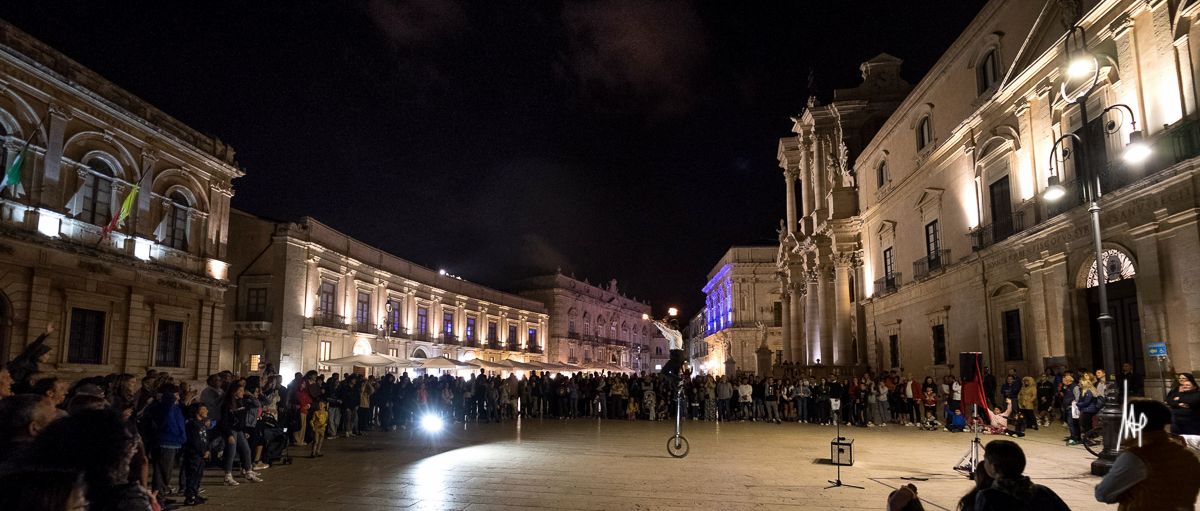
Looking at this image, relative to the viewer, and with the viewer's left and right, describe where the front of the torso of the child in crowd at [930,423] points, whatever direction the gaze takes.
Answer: facing the viewer

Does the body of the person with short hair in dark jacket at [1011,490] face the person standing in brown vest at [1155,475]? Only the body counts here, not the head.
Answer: no

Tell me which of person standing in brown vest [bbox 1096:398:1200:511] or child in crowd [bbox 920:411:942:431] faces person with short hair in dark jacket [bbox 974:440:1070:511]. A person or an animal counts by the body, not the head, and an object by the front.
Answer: the child in crowd

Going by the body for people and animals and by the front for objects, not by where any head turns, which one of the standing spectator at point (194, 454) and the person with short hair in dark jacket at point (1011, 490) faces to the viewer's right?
the standing spectator

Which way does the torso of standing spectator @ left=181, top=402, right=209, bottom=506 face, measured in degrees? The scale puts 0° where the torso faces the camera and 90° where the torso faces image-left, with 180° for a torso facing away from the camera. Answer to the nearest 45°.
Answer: approximately 270°

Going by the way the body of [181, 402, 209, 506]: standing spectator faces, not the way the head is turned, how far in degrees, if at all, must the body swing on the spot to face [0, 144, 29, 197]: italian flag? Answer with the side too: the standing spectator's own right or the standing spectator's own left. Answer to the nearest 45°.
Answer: approximately 90° to the standing spectator's own left

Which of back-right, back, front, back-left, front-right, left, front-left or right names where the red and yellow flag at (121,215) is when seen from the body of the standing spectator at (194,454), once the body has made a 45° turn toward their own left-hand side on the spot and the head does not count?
front-left

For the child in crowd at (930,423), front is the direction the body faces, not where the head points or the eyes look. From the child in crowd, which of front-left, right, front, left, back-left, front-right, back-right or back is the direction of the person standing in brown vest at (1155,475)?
front

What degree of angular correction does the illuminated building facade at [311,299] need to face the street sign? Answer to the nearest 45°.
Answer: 0° — it already faces it

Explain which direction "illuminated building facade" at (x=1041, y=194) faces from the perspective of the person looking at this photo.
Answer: facing the viewer and to the left of the viewer

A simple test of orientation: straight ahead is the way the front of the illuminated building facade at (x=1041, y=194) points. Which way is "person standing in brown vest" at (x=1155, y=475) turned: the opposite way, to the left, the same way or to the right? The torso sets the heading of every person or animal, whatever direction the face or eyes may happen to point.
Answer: to the right

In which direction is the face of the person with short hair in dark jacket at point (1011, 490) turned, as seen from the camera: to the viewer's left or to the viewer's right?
to the viewer's left

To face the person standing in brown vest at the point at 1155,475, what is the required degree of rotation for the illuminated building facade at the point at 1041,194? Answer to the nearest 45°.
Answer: approximately 45° to its left

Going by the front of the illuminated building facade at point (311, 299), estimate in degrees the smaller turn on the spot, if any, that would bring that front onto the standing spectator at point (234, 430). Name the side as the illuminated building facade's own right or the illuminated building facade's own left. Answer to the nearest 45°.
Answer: approximately 45° to the illuminated building facade's own right

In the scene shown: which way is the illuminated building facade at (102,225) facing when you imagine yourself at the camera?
facing the viewer and to the right of the viewer

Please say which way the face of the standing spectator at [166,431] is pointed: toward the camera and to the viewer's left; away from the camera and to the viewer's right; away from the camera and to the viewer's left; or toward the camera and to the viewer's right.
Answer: away from the camera and to the viewer's right

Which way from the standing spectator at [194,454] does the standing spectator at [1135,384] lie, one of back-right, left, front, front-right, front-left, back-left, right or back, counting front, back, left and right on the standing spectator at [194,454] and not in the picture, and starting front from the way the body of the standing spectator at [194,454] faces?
front

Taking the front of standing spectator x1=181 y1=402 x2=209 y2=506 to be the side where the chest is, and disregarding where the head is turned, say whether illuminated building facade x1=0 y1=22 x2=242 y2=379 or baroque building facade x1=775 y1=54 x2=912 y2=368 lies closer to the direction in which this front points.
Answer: the baroque building facade
